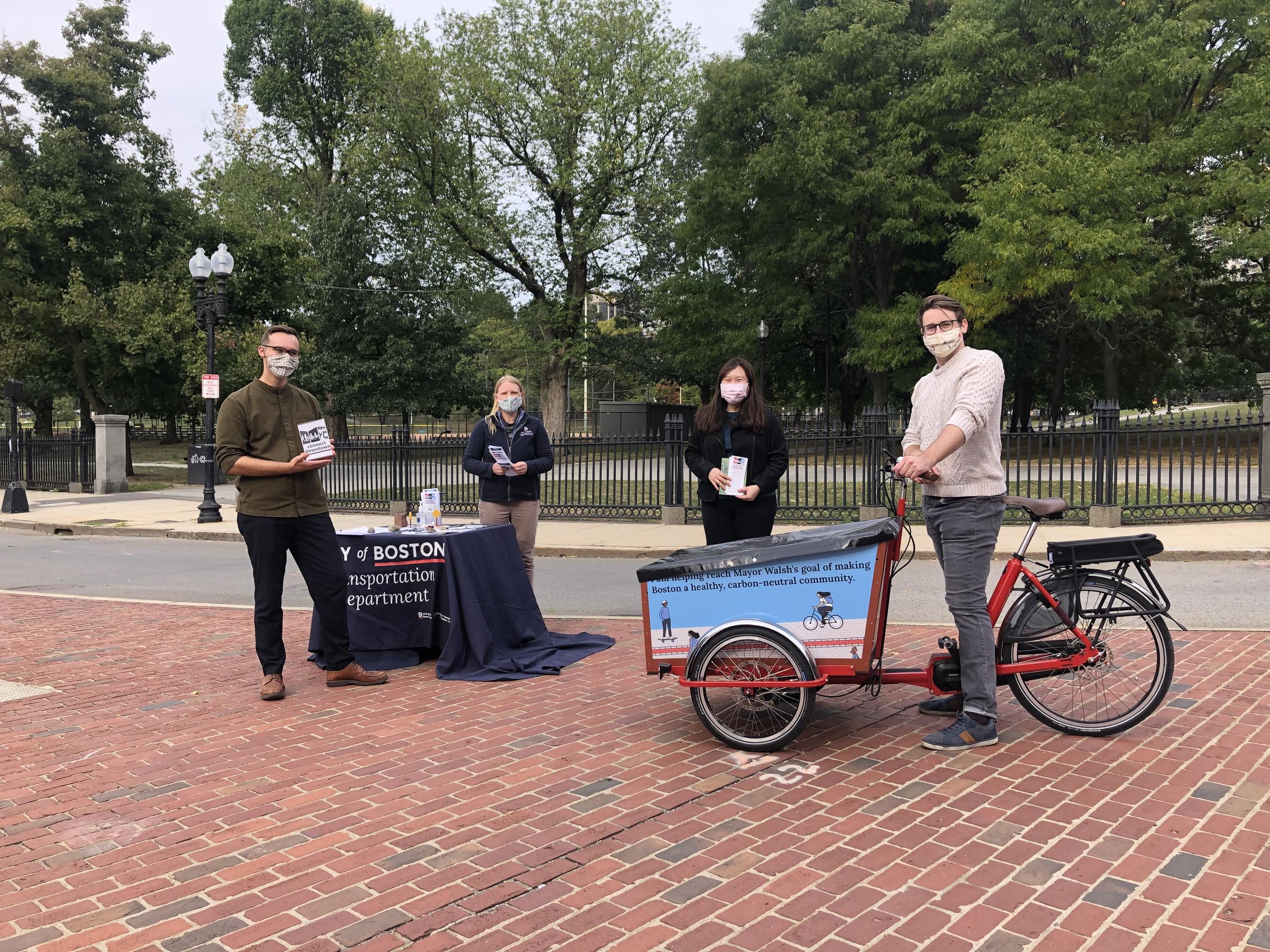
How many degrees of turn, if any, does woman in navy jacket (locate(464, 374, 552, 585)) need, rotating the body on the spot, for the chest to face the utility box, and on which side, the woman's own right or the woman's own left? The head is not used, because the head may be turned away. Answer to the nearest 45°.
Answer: approximately 180°

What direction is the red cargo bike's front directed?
to the viewer's left

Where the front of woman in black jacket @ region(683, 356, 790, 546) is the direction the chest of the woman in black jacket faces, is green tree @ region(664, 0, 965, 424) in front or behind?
behind

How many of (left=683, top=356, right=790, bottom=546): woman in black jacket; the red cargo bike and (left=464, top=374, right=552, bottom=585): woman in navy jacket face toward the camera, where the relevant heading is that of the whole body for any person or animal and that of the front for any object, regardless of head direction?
2

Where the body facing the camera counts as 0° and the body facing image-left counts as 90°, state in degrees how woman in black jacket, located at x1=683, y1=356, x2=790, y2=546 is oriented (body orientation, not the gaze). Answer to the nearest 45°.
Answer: approximately 0°

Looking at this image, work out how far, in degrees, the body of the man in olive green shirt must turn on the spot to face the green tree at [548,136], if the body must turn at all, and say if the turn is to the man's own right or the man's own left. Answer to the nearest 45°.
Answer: approximately 135° to the man's own left

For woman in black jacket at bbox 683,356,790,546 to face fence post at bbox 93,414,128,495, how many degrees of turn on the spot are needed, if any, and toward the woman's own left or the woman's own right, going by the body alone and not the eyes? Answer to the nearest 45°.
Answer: approximately 135° to the woman's own right

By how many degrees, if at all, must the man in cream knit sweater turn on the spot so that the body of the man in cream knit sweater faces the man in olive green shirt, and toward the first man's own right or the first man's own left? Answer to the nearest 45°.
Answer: approximately 45° to the first man's own right

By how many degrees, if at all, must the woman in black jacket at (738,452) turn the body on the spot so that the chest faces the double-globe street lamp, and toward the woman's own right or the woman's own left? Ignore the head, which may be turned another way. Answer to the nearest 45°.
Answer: approximately 135° to the woman's own right
